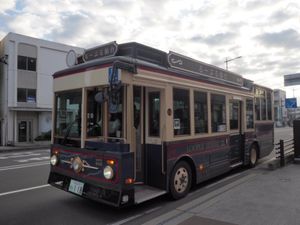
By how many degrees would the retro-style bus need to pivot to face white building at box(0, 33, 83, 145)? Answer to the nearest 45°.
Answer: approximately 90° to its right

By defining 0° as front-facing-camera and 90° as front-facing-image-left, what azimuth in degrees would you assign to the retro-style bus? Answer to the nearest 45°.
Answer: approximately 45°
